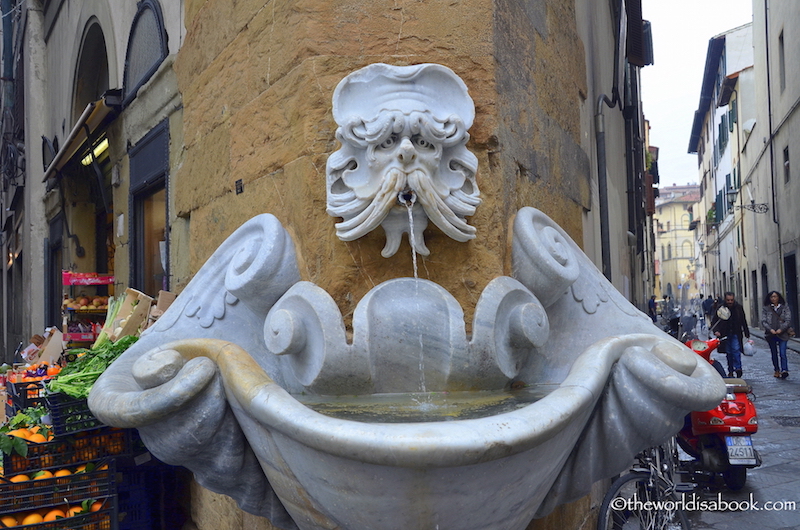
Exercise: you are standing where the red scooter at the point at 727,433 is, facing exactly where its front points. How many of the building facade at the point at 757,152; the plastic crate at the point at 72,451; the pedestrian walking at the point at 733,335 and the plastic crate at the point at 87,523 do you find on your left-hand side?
2

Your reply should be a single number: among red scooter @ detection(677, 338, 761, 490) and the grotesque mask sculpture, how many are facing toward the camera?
1

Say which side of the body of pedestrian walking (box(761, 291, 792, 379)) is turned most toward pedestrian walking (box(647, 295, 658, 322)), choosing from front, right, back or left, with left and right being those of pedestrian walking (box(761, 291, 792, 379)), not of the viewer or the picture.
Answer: back

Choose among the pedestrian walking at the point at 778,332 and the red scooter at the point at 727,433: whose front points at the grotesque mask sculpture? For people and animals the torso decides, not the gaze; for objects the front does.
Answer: the pedestrian walking

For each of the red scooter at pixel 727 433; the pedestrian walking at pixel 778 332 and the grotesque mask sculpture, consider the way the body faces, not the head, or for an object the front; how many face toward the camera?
2

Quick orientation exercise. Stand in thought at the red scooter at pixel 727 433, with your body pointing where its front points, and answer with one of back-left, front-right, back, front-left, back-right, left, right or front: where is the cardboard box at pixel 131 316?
left

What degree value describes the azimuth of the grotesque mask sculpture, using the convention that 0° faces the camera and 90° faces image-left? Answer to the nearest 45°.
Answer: approximately 0°

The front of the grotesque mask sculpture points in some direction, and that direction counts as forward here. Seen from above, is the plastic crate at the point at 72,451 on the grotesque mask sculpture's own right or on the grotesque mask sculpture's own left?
on the grotesque mask sculpture's own right

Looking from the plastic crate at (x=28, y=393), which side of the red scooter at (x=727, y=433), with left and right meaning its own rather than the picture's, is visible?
left

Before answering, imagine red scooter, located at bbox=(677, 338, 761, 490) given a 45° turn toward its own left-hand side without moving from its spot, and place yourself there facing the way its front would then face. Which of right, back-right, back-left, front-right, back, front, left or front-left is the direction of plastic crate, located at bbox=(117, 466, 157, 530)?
front-left

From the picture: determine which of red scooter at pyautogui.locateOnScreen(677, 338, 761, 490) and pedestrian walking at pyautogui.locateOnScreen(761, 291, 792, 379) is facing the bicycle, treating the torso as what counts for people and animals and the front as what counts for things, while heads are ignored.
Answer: the pedestrian walking

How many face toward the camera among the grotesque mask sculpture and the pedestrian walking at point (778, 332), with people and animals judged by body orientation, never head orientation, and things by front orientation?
2
